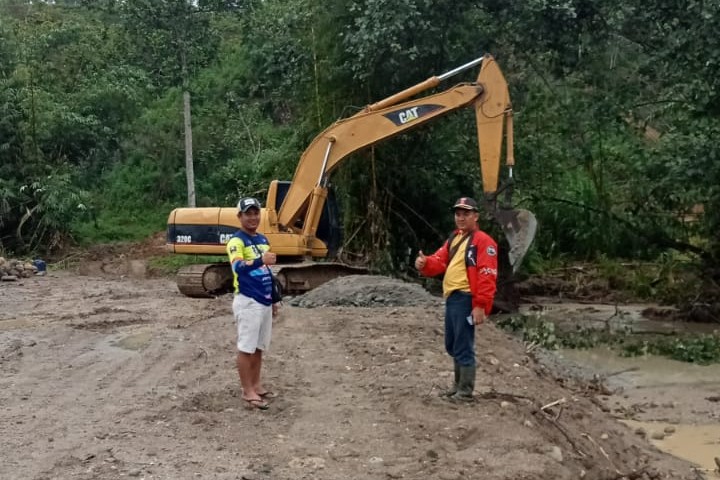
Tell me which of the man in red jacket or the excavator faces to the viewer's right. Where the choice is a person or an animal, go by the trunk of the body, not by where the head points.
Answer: the excavator

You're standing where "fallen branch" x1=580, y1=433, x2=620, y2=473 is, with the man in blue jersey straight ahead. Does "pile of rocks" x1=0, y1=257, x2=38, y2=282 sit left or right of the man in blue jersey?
right

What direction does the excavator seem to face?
to the viewer's right

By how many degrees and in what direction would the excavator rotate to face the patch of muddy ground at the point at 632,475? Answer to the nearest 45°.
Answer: approximately 90° to its right

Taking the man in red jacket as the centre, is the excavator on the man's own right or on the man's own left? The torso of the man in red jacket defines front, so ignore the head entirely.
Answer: on the man's own right

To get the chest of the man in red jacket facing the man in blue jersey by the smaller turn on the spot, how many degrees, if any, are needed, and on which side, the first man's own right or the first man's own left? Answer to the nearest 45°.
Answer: approximately 45° to the first man's own right

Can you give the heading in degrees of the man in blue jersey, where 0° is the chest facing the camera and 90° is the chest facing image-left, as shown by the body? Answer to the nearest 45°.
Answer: approximately 315°

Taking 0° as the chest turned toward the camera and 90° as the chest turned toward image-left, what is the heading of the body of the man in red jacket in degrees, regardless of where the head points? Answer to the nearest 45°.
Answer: approximately 45°

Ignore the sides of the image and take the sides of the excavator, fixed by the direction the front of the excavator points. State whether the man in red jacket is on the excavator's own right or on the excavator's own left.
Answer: on the excavator's own right

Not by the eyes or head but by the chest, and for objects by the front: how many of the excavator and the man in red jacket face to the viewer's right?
1
